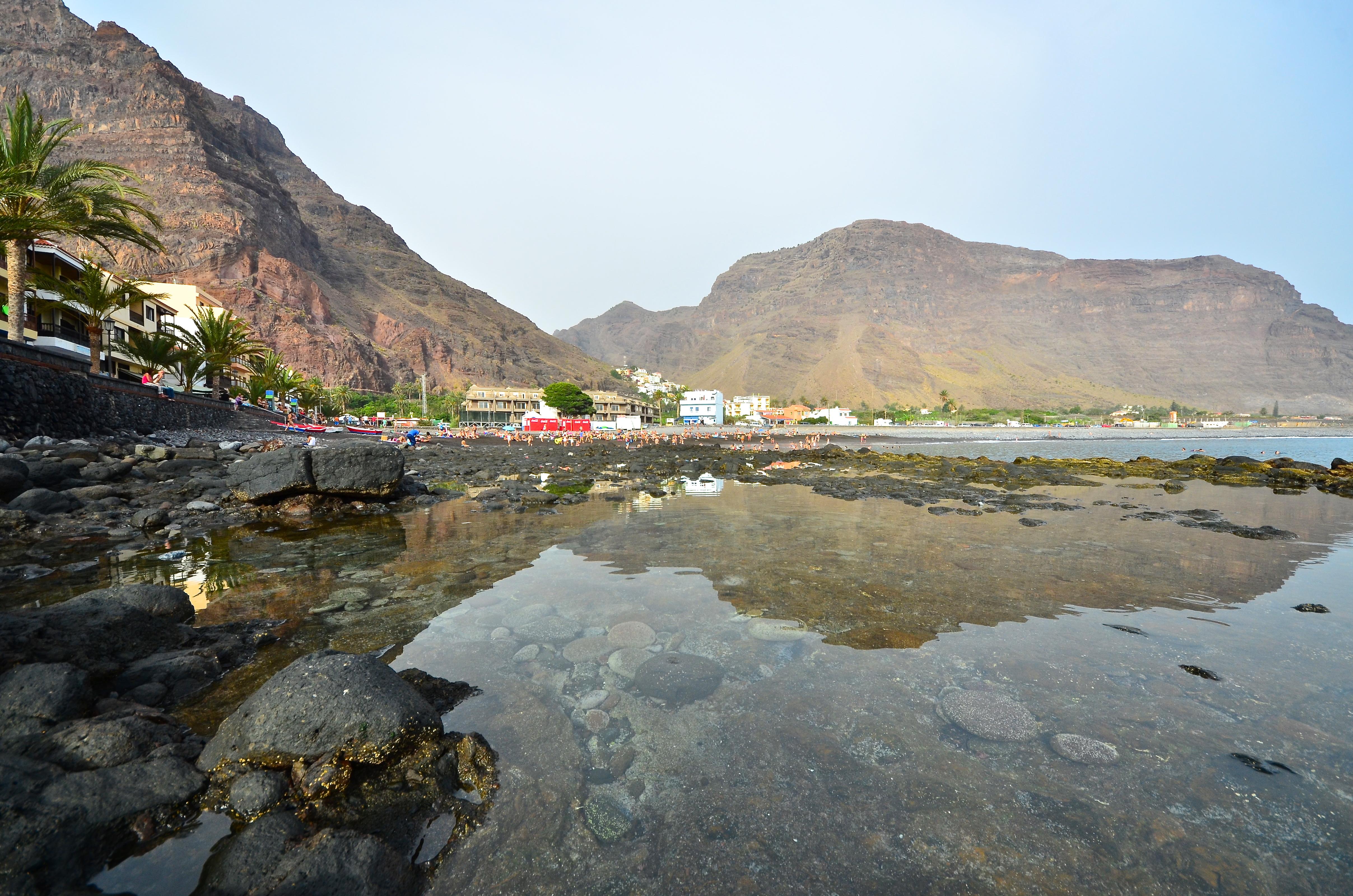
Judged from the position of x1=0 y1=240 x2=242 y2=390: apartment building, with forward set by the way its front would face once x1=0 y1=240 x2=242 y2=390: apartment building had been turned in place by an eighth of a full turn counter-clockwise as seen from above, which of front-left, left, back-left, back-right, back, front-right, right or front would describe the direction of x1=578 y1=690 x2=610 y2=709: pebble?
right

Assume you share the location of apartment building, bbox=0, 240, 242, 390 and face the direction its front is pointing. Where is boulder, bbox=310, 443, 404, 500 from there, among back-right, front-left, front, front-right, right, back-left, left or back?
front-right

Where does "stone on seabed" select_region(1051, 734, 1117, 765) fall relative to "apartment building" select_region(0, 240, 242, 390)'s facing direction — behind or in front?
in front

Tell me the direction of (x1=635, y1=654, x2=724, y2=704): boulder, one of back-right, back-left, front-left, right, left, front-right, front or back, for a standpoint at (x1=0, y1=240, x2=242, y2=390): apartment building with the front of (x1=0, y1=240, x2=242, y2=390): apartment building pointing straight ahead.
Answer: front-right

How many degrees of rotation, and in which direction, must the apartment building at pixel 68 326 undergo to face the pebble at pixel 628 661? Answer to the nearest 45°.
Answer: approximately 45° to its right

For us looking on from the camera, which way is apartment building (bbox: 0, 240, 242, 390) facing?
facing the viewer and to the right of the viewer

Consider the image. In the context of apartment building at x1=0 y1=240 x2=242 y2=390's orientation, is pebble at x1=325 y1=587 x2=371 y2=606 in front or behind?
in front

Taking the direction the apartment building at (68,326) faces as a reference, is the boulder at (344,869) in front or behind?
in front

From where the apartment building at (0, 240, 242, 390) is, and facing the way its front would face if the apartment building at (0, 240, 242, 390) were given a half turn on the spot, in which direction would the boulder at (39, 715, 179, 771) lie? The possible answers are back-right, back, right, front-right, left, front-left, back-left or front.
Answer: back-left

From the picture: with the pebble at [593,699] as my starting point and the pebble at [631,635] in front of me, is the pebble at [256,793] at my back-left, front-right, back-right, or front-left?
back-left

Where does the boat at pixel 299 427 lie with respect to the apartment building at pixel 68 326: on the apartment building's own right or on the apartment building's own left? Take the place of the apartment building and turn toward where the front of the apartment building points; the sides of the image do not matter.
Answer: on the apartment building's own left
